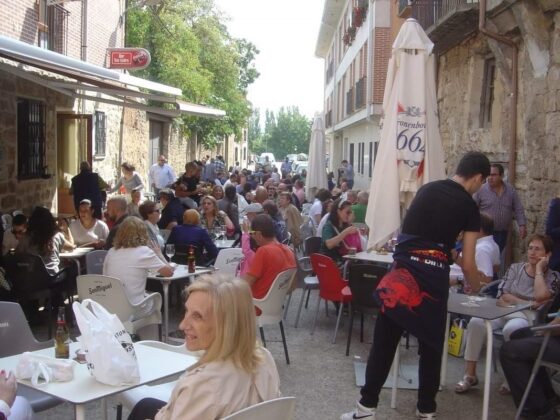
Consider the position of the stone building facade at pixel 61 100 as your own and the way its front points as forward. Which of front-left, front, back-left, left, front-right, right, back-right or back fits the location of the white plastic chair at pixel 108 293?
front-right

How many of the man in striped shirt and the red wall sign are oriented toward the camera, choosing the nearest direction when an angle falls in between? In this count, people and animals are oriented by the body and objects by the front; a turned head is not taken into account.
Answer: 2

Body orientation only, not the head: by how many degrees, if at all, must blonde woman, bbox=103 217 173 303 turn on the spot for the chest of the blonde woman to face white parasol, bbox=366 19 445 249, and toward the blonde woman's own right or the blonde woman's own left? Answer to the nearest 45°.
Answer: approximately 45° to the blonde woman's own right

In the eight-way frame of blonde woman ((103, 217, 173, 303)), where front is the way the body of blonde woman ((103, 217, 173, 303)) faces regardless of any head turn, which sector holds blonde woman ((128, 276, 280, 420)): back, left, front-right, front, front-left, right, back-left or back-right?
back-right

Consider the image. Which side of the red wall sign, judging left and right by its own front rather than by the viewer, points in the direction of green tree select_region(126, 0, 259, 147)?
back

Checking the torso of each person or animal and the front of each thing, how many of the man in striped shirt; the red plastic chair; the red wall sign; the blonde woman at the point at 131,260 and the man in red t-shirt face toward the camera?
2

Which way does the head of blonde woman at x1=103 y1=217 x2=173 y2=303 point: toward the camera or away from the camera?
away from the camera

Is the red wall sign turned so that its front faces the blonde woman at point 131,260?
yes

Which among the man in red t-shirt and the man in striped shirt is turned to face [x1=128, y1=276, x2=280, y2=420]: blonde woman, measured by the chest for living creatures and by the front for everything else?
the man in striped shirt

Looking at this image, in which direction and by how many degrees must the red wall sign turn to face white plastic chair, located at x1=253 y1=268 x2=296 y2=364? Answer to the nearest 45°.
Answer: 0° — it already faces it

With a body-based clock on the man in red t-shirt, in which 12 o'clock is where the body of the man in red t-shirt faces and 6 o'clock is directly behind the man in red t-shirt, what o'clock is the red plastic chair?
The red plastic chair is roughly at 3 o'clock from the man in red t-shirt.

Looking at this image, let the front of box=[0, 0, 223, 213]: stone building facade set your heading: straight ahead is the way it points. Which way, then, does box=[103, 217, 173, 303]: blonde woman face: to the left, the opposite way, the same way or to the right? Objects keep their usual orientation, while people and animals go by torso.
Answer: to the left

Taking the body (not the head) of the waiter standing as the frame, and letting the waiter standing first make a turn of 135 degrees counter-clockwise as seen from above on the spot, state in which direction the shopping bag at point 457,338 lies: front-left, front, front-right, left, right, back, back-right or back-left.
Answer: right

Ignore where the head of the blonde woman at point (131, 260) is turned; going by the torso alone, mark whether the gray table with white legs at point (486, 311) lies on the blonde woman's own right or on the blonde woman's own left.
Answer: on the blonde woman's own right
